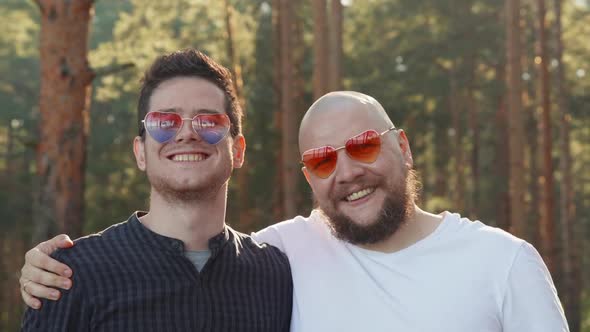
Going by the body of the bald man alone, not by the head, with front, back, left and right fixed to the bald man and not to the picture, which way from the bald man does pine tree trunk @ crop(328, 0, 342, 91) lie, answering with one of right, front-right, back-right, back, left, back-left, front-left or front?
back

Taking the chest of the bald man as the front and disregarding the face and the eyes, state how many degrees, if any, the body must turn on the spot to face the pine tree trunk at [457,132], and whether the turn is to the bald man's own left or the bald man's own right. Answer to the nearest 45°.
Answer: approximately 180°

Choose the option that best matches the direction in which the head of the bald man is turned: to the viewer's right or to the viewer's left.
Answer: to the viewer's left

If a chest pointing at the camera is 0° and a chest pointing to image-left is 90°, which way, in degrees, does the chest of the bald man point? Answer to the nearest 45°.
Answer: approximately 0°

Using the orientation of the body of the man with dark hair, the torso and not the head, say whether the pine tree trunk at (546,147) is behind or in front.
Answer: behind

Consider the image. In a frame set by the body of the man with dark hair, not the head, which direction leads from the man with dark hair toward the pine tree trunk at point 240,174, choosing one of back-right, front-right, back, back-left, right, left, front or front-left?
back

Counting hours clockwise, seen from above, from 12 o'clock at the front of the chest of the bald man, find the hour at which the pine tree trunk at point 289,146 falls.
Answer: The pine tree trunk is roughly at 6 o'clock from the bald man.

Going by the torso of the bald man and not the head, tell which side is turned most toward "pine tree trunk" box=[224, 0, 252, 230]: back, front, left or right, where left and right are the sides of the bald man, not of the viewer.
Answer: back

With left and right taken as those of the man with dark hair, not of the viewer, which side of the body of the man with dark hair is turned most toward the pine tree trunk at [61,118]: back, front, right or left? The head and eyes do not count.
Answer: back

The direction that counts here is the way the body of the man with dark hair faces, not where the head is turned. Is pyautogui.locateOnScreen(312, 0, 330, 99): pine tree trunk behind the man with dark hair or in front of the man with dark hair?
behind
